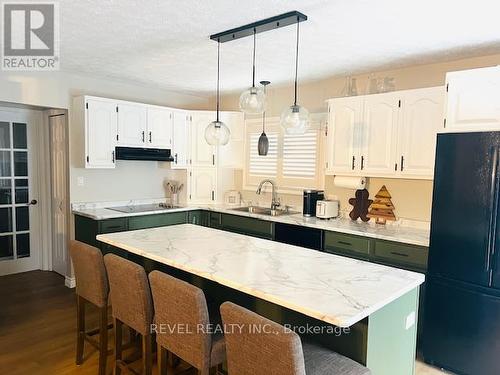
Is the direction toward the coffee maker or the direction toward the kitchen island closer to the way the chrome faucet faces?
the kitchen island

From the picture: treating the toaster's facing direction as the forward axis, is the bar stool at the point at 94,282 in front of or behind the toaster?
in front

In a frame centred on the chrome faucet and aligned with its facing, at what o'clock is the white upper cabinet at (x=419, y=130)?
The white upper cabinet is roughly at 9 o'clock from the chrome faucet.

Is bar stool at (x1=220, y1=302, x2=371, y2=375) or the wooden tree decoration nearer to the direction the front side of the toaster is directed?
the bar stool

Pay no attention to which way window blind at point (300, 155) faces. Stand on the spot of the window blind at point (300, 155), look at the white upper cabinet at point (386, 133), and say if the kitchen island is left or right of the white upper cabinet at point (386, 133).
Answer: right

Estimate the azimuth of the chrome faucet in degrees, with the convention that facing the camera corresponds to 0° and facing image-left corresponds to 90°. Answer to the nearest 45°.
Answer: approximately 45°

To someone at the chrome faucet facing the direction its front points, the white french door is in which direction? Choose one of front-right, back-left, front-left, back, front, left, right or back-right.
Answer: front-right

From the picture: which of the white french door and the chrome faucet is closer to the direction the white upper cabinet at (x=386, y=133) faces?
the white french door

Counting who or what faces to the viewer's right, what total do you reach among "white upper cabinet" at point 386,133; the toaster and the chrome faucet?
0

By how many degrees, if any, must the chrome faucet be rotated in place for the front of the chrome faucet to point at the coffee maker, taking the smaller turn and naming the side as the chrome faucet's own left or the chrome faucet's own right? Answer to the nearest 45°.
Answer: approximately 90° to the chrome faucet's own left

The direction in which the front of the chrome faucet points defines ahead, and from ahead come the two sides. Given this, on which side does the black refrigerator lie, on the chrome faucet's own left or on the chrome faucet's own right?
on the chrome faucet's own left

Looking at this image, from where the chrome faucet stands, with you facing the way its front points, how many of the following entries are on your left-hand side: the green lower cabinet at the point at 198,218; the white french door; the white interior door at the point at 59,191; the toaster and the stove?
1

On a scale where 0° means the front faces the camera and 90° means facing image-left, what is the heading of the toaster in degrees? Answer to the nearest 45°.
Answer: approximately 45°

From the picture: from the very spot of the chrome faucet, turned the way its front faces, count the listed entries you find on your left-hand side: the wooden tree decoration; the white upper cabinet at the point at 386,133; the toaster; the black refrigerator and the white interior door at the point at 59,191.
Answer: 4

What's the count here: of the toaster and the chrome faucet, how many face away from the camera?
0

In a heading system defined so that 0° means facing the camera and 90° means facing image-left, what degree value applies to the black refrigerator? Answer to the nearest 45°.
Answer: approximately 45°

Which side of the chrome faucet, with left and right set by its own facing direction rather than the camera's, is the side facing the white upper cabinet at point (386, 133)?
left

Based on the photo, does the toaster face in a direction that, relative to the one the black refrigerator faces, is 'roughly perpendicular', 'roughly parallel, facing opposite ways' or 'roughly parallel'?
roughly parallel
